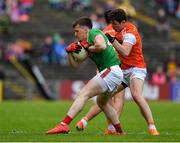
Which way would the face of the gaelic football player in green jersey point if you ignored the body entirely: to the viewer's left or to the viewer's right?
to the viewer's left

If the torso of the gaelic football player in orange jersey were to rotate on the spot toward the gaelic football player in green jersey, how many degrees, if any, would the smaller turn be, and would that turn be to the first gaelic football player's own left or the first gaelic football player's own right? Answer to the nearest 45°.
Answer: approximately 45° to the first gaelic football player's own left

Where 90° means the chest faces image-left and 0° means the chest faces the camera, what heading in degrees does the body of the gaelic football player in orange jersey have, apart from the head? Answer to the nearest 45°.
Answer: approximately 90°

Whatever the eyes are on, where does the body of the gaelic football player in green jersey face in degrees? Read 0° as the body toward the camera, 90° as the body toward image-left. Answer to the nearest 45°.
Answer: approximately 90°

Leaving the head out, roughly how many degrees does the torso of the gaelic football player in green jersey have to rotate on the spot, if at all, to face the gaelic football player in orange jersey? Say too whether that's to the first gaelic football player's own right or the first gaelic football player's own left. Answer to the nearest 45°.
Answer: approximately 135° to the first gaelic football player's own right
